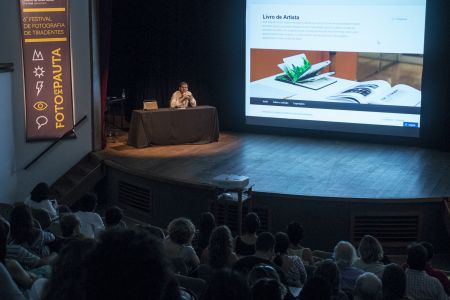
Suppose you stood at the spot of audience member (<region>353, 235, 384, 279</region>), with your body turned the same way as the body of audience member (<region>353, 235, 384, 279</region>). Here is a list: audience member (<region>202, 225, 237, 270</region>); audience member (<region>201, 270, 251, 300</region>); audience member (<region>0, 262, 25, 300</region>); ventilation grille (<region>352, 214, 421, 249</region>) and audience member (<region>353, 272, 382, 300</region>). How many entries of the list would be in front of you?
1

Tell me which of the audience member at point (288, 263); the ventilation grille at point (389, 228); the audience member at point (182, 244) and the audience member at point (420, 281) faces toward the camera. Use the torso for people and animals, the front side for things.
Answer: the ventilation grille

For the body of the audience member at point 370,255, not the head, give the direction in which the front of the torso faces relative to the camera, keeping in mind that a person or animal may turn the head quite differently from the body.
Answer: away from the camera

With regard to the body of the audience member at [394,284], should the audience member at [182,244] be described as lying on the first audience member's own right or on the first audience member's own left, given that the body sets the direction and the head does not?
on the first audience member's own left

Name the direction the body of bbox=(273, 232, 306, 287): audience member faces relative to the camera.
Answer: away from the camera

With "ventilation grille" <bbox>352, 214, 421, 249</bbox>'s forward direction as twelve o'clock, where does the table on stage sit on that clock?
The table on stage is roughly at 4 o'clock from the ventilation grille.

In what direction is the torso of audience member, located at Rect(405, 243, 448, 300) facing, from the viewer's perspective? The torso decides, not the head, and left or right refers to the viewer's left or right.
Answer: facing away from the viewer

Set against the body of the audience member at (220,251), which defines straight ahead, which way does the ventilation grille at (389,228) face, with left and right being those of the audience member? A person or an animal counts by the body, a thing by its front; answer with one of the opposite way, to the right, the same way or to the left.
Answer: the opposite way

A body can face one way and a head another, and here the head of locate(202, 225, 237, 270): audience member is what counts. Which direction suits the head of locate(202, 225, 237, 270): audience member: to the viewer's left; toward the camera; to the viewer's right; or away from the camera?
away from the camera

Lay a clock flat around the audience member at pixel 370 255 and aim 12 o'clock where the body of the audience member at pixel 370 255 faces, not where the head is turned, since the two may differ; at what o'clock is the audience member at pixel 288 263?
the audience member at pixel 288 263 is roughly at 8 o'clock from the audience member at pixel 370 255.

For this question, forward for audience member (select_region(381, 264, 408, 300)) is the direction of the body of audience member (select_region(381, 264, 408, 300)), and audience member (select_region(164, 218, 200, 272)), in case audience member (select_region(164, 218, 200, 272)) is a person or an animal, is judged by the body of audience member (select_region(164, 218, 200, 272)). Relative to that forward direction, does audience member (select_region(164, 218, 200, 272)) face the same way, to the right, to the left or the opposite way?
the same way

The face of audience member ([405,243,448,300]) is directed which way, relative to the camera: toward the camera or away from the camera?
away from the camera

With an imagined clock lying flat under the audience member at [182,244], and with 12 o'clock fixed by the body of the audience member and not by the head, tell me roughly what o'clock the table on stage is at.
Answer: The table on stage is roughly at 12 o'clock from the audience member.

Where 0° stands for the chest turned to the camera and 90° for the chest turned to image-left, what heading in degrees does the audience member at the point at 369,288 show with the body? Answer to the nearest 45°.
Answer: approximately 180°

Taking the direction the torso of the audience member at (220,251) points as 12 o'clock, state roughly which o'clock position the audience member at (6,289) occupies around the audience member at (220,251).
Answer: the audience member at (6,289) is roughly at 7 o'clock from the audience member at (220,251).

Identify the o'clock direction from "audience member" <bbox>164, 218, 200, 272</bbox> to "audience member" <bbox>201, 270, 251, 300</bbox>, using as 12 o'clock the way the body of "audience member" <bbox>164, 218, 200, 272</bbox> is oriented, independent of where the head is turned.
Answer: "audience member" <bbox>201, 270, 251, 300</bbox> is roughly at 6 o'clock from "audience member" <bbox>164, 218, 200, 272</bbox>.

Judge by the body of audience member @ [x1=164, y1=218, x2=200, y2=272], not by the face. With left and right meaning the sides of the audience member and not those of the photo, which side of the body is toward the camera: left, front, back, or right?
back

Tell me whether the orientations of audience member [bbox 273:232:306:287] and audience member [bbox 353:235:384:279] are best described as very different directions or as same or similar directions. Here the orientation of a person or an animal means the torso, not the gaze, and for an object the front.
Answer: same or similar directions

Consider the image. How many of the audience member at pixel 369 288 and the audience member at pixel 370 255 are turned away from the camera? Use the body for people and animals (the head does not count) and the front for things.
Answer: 2

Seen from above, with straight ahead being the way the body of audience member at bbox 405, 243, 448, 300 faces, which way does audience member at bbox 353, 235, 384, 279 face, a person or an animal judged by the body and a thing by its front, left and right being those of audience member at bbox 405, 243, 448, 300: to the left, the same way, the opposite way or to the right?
the same way

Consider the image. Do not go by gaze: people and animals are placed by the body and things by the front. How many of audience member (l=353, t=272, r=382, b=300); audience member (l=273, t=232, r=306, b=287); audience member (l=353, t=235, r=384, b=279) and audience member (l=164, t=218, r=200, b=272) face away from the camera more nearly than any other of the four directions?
4

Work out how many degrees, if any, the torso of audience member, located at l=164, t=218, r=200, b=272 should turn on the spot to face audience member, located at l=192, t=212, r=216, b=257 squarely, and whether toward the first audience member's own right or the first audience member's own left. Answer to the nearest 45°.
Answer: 0° — they already face them

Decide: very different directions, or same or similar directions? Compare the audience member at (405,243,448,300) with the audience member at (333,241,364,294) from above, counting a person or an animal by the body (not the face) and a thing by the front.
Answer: same or similar directions

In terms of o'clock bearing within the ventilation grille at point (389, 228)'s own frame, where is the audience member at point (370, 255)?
The audience member is roughly at 12 o'clock from the ventilation grille.

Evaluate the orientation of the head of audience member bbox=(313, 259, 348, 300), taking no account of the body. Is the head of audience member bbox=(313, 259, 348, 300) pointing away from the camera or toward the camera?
away from the camera
